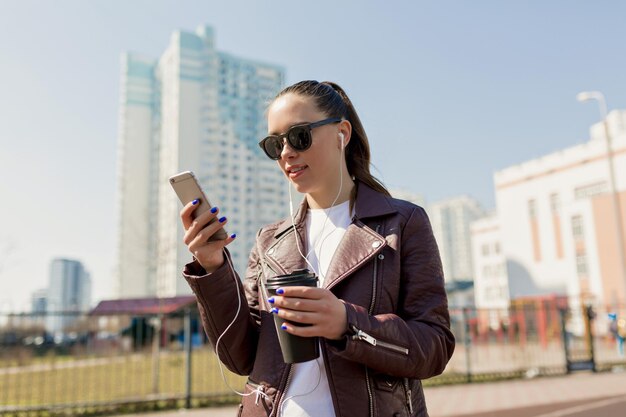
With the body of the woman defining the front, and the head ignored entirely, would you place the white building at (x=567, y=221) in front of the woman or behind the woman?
behind

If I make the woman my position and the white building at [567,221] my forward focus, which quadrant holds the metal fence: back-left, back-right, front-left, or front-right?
front-left

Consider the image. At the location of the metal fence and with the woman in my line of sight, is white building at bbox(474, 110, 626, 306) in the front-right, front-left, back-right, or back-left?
back-left

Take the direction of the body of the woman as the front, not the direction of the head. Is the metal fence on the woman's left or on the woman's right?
on the woman's right

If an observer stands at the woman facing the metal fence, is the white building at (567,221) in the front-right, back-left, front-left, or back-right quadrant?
front-right

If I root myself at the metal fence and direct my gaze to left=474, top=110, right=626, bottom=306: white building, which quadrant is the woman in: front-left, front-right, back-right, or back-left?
back-right

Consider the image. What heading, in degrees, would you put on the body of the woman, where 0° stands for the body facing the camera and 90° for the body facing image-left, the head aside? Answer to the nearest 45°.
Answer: approximately 45°

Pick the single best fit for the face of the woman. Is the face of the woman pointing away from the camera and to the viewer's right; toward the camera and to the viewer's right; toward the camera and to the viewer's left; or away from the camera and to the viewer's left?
toward the camera and to the viewer's left
